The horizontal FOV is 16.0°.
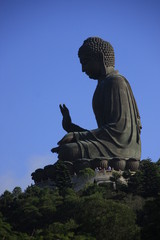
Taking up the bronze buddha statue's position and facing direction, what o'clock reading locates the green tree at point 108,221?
The green tree is roughly at 9 o'clock from the bronze buddha statue.

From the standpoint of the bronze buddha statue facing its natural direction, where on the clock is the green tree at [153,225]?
The green tree is roughly at 9 o'clock from the bronze buddha statue.

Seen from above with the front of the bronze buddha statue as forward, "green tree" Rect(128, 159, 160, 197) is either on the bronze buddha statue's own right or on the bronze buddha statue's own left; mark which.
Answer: on the bronze buddha statue's own left

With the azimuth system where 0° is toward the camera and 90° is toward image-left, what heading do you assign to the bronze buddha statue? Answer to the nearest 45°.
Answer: approximately 90°
